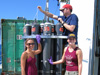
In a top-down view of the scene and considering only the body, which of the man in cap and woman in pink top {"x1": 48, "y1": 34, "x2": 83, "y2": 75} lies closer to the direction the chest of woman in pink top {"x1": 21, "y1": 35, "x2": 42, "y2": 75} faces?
the woman in pink top

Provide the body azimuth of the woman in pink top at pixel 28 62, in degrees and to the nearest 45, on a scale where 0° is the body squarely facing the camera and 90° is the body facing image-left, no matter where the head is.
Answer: approximately 315°

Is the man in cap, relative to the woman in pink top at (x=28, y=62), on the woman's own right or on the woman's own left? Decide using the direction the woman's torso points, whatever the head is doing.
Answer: on the woman's own left

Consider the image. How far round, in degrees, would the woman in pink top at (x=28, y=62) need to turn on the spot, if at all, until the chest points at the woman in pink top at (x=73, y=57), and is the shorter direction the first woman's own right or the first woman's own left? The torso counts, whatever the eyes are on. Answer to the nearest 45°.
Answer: approximately 45° to the first woman's own left
